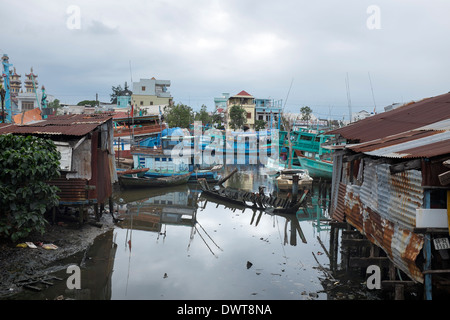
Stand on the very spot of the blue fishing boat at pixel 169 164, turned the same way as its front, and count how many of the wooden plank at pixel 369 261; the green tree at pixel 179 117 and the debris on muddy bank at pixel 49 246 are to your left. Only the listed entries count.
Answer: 1

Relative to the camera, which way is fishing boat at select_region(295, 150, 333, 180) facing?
to the viewer's left

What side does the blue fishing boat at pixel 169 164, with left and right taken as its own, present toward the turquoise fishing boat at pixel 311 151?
front

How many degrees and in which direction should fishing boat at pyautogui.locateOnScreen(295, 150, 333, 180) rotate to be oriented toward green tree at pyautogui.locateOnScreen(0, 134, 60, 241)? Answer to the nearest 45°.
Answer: approximately 90° to its left

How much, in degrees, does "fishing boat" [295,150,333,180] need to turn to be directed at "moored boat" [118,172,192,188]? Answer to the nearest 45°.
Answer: approximately 45° to its left

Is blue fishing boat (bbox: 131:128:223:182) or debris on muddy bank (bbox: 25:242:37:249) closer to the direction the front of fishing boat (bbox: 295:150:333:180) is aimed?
the blue fishing boat

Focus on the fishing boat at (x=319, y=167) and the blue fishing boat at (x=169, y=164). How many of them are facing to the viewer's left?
1
